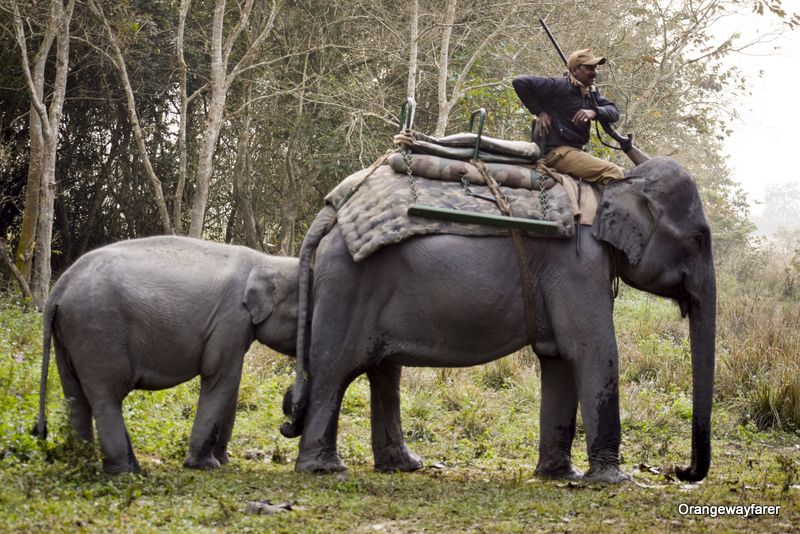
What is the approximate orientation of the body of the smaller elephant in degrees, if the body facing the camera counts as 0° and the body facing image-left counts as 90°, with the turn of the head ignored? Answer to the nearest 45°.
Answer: approximately 270°

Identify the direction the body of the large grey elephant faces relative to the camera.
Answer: to the viewer's right

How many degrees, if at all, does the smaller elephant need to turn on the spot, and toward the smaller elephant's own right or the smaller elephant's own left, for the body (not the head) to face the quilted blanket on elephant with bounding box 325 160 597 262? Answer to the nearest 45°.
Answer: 0° — it already faces it

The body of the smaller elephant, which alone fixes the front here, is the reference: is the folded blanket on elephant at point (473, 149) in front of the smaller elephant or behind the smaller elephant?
in front

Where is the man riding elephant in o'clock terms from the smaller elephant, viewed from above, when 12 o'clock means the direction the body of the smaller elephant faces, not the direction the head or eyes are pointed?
The man riding elephant is roughly at 12 o'clock from the smaller elephant.

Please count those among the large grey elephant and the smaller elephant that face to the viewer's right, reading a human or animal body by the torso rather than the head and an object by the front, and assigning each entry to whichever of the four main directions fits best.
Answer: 2

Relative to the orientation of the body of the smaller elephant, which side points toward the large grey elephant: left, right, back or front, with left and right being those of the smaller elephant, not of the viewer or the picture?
front
